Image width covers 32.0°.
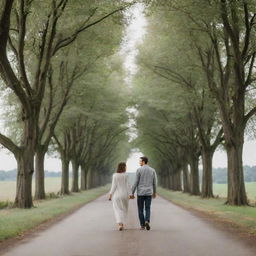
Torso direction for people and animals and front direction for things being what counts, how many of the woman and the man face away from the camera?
2

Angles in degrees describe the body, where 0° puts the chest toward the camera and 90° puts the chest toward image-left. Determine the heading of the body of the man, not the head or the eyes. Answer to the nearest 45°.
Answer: approximately 180°

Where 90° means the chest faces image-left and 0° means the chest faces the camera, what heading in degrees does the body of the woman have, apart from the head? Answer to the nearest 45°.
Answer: approximately 180°

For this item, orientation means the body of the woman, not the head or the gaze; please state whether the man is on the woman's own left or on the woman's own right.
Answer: on the woman's own right

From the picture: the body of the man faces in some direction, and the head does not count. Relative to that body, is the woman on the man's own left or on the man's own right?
on the man's own left
